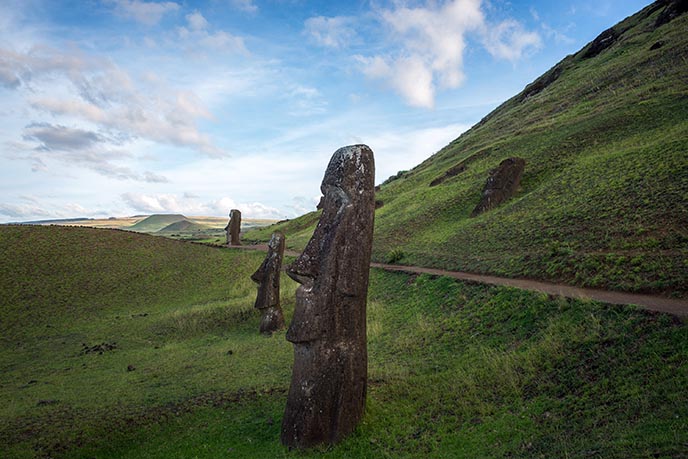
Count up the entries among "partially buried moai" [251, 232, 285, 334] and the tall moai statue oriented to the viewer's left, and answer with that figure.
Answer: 2

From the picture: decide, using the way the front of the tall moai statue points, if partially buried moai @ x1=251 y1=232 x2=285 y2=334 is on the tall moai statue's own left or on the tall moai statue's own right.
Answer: on the tall moai statue's own right

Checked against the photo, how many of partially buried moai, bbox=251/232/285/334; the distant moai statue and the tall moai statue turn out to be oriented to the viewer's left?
3

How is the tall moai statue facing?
to the viewer's left

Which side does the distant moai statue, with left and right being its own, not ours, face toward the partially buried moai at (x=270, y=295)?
left

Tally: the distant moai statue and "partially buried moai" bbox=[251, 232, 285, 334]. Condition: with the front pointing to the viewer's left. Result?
2

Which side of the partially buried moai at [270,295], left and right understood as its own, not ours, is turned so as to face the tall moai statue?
left

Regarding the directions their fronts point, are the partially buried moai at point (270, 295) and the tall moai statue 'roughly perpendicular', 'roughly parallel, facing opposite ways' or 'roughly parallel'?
roughly parallel

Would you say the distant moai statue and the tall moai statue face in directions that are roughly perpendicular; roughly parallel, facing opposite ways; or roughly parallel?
roughly parallel

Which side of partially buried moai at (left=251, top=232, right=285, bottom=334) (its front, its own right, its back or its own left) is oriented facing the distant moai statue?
right

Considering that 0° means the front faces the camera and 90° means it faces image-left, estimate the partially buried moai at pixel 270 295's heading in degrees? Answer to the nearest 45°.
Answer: approximately 90°

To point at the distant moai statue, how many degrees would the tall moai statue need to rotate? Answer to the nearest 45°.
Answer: approximately 90° to its right

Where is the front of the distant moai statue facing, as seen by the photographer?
facing to the left of the viewer
